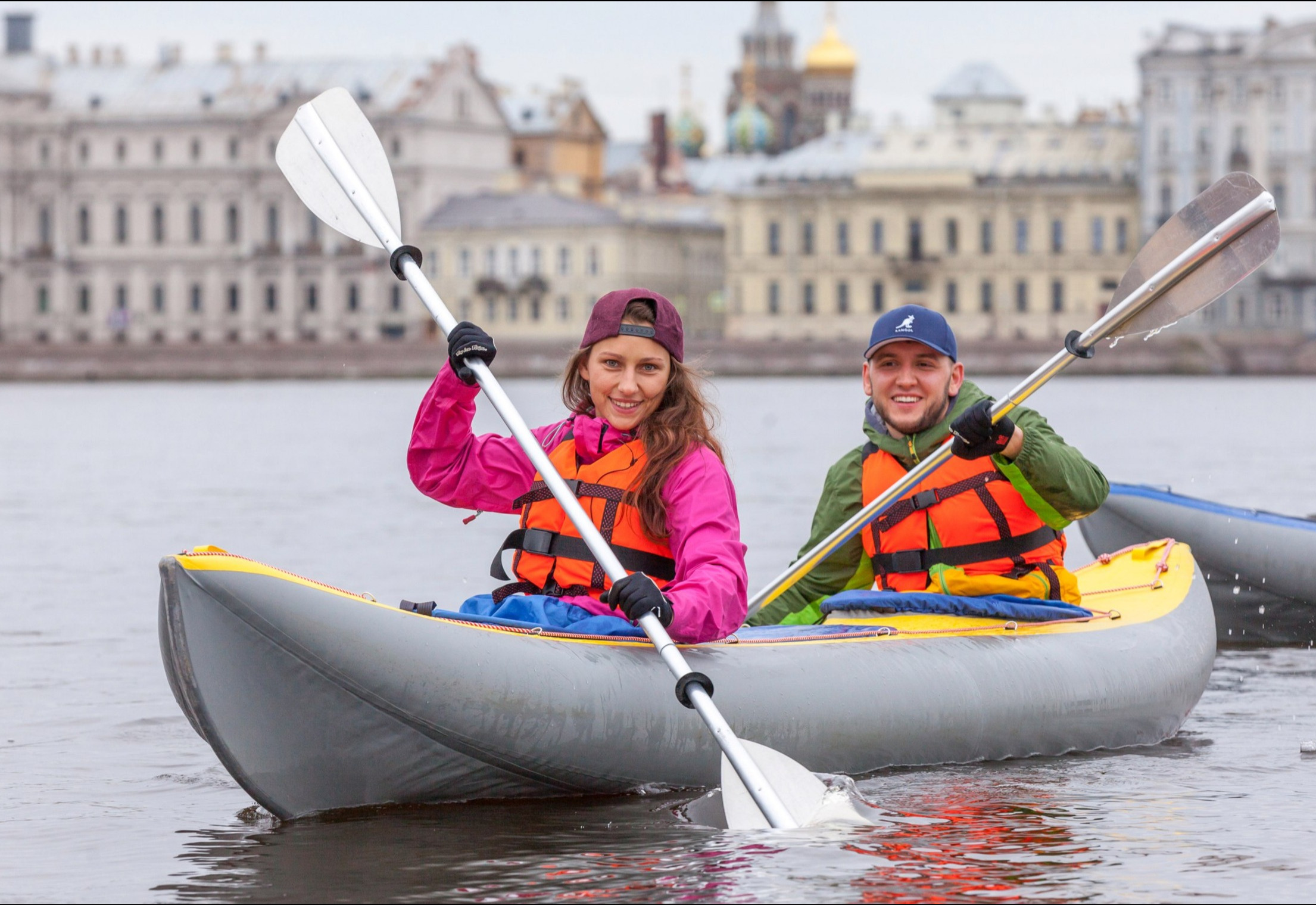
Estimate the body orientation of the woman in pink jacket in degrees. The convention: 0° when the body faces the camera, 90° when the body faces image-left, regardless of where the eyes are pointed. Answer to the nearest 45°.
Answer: approximately 45°

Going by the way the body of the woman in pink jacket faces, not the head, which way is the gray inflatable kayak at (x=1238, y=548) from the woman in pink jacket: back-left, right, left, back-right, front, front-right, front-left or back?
back

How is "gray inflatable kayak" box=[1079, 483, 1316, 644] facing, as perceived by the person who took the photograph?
facing to the left of the viewer

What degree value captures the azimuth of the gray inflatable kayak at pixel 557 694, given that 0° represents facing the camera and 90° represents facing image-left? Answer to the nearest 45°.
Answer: approximately 45°

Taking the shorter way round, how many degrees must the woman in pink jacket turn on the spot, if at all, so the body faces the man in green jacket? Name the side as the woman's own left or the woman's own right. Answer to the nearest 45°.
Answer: approximately 180°

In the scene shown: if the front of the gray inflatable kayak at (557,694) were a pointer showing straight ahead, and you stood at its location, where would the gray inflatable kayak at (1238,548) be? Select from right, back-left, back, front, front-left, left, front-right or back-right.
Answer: back

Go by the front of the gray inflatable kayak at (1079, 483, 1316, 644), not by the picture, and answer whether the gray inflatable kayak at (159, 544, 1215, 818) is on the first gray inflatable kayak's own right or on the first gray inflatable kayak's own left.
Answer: on the first gray inflatable kayak's own left

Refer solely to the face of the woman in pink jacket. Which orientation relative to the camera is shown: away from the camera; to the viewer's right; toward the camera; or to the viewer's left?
toward the camera

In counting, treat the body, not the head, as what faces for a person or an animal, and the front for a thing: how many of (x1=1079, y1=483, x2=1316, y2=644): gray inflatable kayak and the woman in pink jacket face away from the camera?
0

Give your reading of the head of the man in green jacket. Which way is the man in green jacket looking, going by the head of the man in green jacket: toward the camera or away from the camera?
toward the camera
